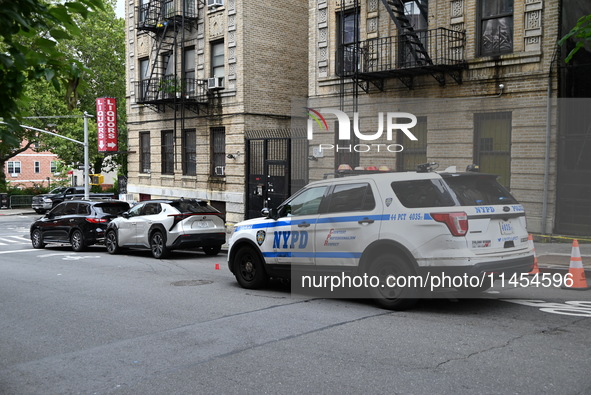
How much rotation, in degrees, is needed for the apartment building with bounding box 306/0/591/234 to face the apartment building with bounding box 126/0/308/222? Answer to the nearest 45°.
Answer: approximately 90° to its right

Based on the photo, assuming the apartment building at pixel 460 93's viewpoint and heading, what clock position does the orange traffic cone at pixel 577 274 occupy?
The orange traffic cone is roughly at 10 o'clock from the apartment building.

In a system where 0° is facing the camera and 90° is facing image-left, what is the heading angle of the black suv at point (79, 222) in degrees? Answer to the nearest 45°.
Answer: approximately 135°

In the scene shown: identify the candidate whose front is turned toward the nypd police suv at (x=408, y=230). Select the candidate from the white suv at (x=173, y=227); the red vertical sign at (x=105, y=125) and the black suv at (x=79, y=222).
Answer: the red vertical sign

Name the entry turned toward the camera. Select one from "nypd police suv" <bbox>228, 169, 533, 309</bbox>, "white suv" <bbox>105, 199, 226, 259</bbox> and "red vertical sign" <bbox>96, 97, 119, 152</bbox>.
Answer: the red vertical sign

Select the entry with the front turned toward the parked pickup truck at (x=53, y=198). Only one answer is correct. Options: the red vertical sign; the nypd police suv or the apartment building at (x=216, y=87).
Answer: the nypd police suv

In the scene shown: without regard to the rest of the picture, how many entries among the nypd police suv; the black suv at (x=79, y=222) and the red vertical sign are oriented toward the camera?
1

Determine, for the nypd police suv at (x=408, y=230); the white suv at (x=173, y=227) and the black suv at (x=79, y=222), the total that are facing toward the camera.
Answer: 0

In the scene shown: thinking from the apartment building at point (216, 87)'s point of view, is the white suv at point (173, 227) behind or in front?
in front

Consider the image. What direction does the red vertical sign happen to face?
toward the camera

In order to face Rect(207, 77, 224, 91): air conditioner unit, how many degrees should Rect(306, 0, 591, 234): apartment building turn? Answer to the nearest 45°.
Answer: approximately 90° to its right

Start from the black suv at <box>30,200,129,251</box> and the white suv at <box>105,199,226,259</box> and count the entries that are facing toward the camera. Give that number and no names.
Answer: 0

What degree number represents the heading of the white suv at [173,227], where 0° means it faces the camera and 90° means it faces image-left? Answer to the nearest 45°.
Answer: approximately 135°

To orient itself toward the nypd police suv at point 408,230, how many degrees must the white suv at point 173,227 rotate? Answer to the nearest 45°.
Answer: approximately 135° to its left

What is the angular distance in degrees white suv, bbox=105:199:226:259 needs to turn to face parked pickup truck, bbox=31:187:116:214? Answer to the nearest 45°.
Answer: approximately 45° to its right

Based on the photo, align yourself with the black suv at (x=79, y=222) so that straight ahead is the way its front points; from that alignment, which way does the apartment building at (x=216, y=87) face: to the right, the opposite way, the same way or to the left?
to the left

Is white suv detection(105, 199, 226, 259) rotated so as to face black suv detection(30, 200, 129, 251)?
yes

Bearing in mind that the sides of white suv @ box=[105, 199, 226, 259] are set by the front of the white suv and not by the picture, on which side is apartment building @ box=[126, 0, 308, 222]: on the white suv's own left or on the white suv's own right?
on the white suv's own right
